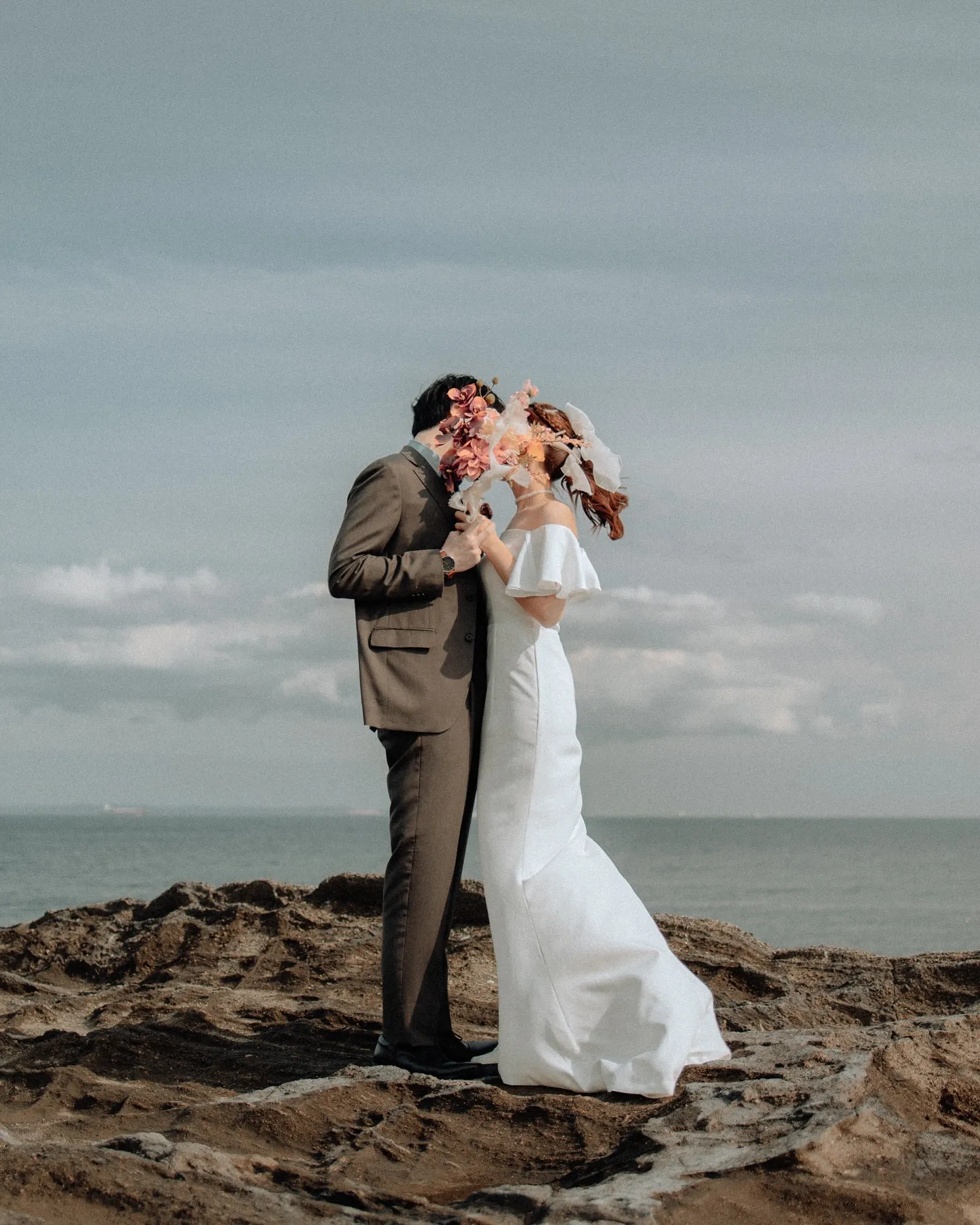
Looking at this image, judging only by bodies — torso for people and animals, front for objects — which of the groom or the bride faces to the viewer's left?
the bride

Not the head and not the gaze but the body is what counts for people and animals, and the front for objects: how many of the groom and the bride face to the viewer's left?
1

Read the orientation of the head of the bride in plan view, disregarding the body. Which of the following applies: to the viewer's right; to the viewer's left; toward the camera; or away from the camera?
to the viewer's left

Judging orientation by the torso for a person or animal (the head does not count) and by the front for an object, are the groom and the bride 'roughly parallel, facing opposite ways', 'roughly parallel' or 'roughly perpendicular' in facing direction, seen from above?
roughly parallel, facing opposite ways

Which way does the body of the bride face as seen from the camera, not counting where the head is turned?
to the viewer's left

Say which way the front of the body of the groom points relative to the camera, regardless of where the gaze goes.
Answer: to the viewer's right
